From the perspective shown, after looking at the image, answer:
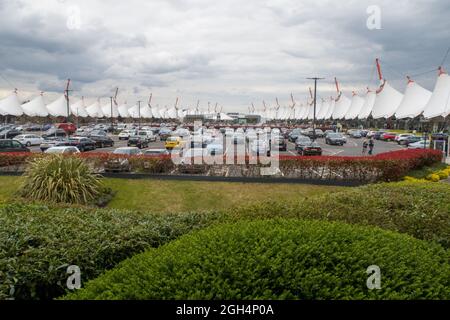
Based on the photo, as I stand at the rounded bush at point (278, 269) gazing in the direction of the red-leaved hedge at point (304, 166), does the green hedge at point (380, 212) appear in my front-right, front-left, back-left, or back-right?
front-right

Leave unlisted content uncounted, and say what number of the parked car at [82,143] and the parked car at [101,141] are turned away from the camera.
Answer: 0

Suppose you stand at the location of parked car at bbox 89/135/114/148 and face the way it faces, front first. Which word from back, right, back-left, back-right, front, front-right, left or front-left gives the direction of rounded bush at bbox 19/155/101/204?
front-right

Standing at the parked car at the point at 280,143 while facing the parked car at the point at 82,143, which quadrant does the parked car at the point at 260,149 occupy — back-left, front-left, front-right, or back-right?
front-left

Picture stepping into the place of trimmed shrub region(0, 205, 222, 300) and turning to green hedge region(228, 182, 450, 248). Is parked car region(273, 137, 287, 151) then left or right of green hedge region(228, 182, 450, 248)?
left

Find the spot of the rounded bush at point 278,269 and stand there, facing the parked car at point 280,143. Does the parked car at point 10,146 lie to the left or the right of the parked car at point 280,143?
left
